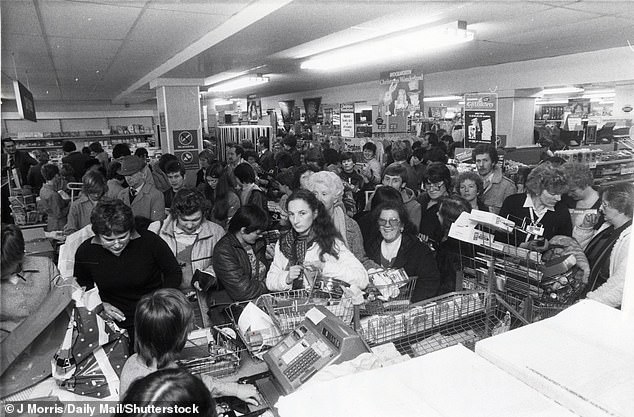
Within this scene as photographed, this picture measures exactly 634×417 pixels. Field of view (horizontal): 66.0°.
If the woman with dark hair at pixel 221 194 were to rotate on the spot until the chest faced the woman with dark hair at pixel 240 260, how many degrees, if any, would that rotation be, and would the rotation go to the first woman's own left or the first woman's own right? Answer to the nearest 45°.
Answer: approximately 45° to the first woman's own left

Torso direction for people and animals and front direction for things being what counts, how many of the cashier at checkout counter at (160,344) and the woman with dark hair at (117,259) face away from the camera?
1

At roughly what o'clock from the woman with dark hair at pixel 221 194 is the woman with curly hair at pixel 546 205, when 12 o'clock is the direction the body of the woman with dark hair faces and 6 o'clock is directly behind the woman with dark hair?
The woman with curly hair is roughly at 9 o'clock from the woman with dark hair.

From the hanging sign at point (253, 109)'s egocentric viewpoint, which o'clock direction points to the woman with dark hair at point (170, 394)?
The woman with dark hair is roughly at 12 o'clock from the hanging sign.

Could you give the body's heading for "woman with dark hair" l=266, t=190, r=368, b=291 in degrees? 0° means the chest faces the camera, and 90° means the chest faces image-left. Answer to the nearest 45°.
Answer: approximately 45°
